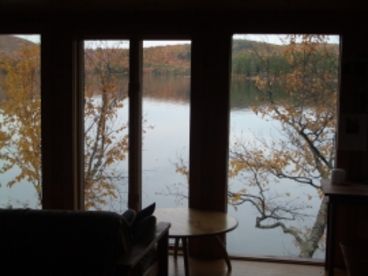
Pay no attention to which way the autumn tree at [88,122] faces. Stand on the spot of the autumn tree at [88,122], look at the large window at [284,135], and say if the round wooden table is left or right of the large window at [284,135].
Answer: right

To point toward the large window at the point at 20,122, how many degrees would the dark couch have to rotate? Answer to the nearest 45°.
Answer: approximately 45° to its left

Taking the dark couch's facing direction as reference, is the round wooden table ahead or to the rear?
ahead

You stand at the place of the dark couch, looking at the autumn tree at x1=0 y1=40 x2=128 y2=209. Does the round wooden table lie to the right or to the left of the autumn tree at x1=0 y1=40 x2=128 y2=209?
right

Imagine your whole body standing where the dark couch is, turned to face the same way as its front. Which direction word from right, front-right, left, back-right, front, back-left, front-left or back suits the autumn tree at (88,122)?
front-left

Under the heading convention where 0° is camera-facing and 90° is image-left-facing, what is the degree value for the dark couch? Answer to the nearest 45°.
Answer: approximately 225°
